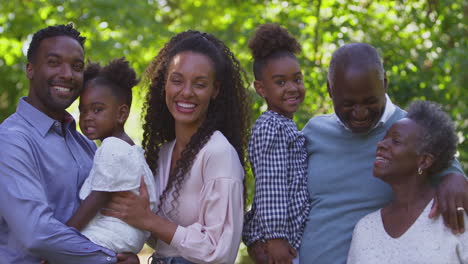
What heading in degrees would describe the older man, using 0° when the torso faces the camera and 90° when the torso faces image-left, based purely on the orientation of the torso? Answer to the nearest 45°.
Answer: approximately 0°

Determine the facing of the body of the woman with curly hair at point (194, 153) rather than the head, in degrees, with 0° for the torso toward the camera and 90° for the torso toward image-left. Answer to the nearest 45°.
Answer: approximately 45°

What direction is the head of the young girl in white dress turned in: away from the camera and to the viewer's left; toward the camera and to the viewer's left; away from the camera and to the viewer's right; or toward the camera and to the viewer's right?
toward the camera and to the viewer's left

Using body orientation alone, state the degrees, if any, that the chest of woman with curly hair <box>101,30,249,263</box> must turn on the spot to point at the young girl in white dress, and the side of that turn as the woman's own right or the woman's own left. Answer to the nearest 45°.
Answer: approximately 45° to the woman's own right

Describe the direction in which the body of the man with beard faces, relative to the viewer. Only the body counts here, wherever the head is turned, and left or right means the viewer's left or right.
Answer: facing the viewer and to the right of the viewer

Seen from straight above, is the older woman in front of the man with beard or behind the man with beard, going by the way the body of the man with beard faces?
in front
